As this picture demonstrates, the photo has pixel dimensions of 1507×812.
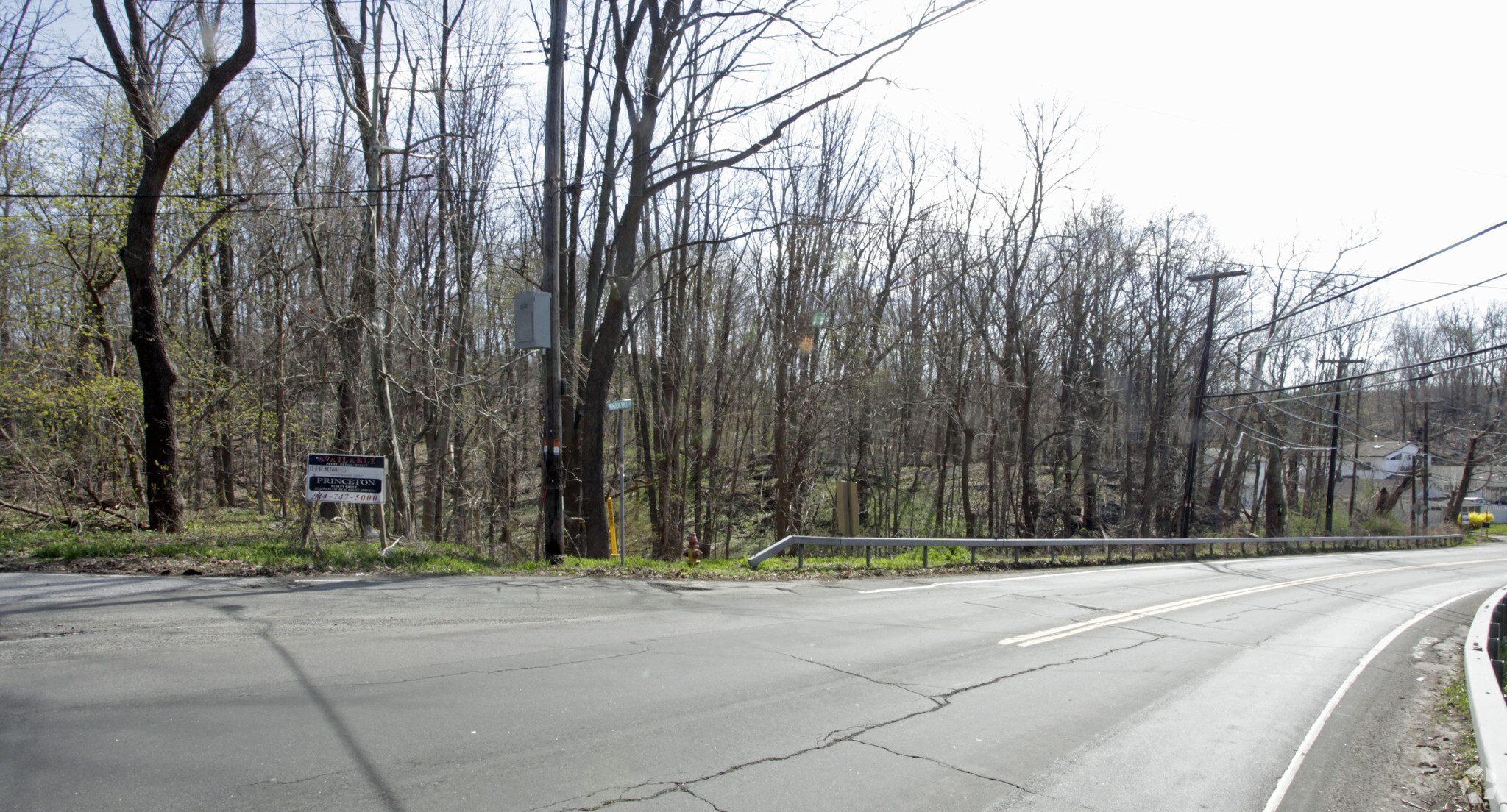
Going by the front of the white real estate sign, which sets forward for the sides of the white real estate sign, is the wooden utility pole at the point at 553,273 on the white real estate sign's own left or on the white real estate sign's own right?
on the white real estate sign's own left

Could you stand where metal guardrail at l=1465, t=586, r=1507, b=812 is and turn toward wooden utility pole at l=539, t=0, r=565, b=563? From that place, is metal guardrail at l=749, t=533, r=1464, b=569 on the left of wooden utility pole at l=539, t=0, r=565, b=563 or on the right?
right

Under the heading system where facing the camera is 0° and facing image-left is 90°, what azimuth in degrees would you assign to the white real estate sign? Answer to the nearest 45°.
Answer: approximately 0°

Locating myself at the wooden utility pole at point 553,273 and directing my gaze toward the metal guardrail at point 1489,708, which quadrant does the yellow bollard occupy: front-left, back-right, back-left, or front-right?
back-left

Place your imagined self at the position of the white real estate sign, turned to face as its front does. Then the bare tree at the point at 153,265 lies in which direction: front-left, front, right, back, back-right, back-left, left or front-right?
back-right

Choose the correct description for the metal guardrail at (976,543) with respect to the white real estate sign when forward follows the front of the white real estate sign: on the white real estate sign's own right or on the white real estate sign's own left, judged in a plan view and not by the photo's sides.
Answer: on the white real estate sign's own left

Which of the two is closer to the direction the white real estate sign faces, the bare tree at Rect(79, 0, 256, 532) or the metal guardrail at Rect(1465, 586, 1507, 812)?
the metal guardrail

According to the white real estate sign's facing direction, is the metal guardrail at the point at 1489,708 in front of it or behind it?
in front
